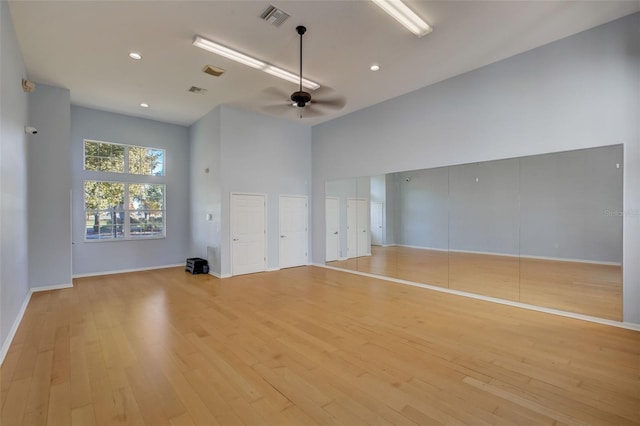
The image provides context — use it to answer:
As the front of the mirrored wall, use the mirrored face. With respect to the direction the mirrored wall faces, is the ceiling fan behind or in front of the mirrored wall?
in front

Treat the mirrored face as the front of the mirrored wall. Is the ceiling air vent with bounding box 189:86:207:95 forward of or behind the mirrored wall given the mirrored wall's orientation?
forward

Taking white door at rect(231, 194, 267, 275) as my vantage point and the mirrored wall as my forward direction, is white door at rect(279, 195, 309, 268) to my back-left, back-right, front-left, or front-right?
front-left

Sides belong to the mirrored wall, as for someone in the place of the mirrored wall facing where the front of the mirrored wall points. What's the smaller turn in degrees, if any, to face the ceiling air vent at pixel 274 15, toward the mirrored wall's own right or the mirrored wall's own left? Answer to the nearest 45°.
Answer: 0° — it already faces it

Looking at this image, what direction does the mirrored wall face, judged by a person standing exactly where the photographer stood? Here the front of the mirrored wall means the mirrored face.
facing the viewer and to the left of the viewer

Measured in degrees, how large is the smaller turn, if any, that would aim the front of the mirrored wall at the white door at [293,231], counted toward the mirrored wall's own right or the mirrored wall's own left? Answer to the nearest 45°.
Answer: approximately 45° to the mirrored wall's own right

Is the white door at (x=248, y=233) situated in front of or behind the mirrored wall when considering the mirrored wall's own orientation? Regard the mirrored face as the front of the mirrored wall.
in front

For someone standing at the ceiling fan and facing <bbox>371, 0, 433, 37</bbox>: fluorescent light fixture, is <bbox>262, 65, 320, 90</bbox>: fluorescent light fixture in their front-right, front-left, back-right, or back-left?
back-left

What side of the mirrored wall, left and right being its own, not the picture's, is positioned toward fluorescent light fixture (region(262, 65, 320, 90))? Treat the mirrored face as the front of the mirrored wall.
front

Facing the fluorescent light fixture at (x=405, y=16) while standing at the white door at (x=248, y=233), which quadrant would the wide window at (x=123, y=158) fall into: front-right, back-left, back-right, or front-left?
back-right

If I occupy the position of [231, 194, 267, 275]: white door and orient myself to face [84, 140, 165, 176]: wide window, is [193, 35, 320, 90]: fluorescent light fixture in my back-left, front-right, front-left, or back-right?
back-left
